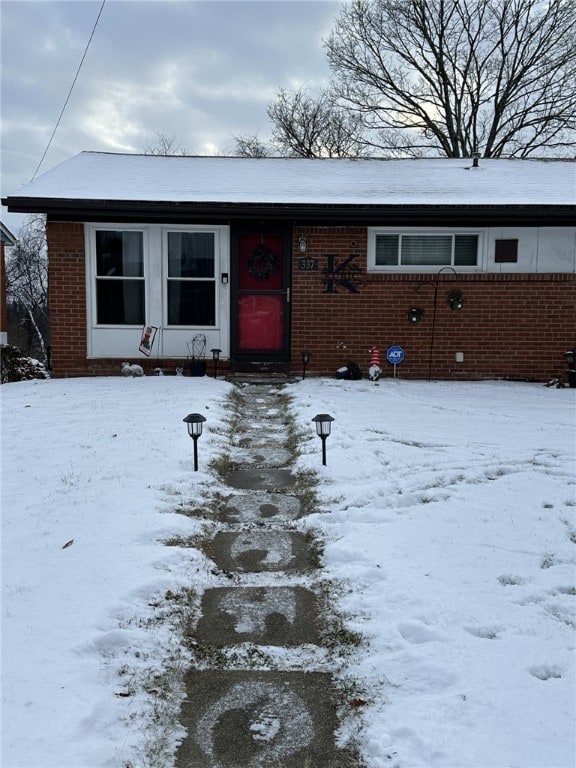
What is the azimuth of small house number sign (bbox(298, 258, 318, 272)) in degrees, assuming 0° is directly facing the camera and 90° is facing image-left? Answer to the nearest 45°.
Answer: approximately 0°

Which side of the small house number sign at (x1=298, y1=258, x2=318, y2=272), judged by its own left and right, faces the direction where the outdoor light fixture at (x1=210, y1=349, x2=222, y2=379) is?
right

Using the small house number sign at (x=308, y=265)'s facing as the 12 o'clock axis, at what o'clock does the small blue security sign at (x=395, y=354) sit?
the small blue security sign at (x=395, y=354) is roughly at 9 o'clock from the small house number sign at (x=308, y=265).

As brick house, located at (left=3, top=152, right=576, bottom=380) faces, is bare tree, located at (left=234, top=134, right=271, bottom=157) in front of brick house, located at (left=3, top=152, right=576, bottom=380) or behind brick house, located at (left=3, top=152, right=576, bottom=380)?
behind

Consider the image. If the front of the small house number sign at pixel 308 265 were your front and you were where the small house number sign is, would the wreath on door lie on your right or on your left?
on your right

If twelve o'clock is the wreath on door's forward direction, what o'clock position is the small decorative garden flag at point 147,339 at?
The small decorative garden flag is roughly at 3 o'clock from the wreath on door.

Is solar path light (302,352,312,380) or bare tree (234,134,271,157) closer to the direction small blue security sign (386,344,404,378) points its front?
the solar path light
